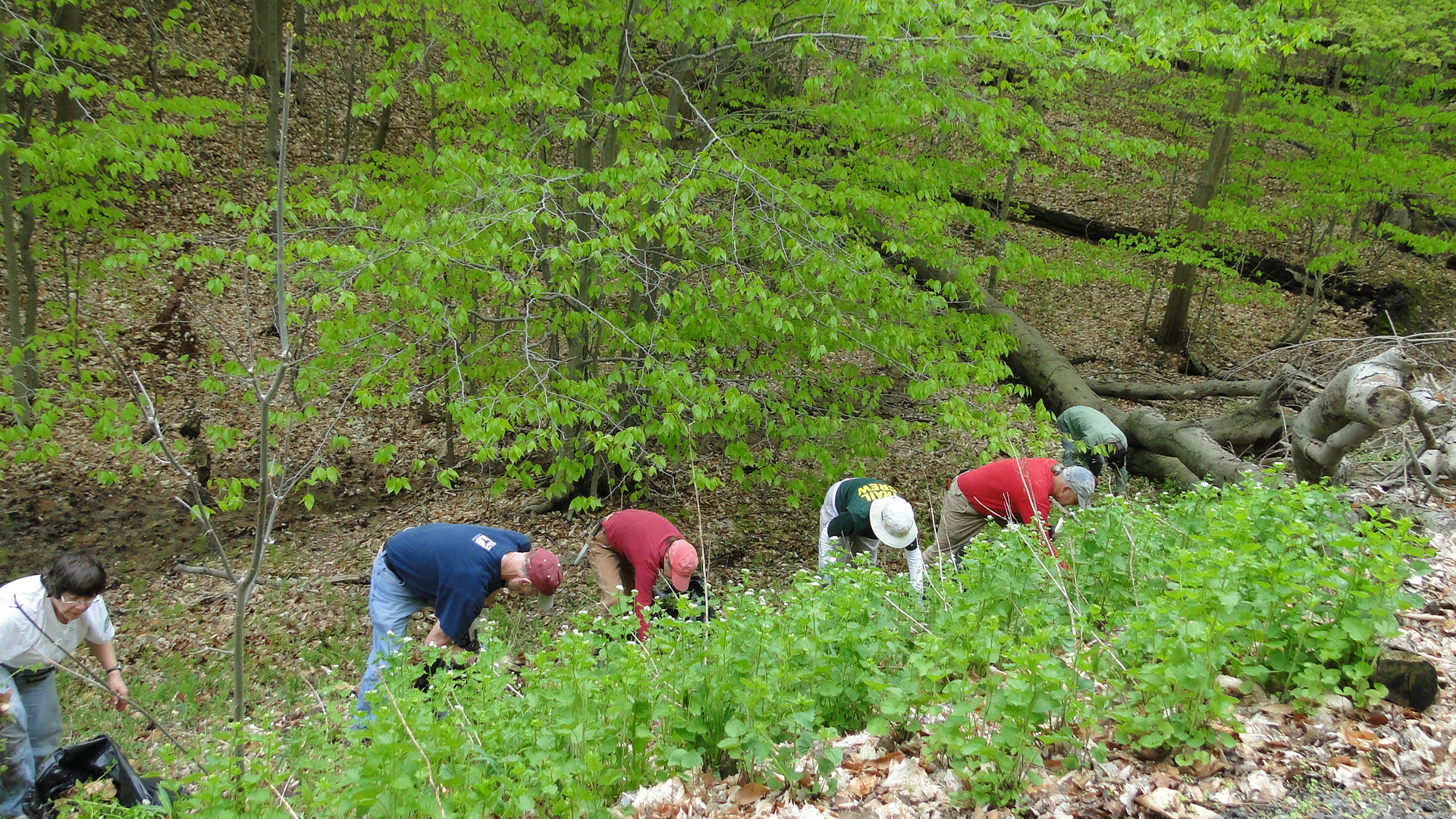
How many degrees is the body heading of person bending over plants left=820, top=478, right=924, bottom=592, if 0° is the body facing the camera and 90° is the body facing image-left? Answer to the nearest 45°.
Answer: approximately 315°

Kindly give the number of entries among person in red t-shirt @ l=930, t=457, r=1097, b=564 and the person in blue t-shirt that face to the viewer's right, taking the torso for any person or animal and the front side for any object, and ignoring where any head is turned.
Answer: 2

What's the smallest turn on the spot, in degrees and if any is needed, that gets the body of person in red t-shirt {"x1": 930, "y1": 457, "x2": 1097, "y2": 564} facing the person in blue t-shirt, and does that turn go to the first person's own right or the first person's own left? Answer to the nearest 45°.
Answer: approximately 135° to the first person's own right

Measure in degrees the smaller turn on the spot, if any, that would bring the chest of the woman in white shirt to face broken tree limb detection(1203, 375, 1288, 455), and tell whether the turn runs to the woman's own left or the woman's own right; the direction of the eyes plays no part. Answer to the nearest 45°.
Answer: approximately 45° to the woman's own left

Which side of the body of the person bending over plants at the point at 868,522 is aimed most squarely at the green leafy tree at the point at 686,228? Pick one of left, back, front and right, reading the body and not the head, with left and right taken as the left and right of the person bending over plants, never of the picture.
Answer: back

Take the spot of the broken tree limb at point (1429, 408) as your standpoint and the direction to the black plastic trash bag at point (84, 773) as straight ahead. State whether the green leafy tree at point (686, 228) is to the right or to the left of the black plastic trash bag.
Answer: right

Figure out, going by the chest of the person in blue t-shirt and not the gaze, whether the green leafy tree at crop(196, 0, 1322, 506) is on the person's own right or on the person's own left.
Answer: on the person's own left

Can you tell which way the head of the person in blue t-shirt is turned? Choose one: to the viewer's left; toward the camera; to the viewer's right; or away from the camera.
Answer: to the viewer's right

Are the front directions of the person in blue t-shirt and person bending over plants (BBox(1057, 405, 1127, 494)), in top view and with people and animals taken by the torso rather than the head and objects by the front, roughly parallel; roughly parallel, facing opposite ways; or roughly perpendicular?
roughly perpendicular

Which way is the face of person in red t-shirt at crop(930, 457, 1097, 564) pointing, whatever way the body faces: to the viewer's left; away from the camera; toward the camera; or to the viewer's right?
to the viewer's right

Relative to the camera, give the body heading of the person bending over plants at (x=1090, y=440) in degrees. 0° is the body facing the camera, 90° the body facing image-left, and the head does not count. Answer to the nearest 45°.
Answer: approximately 315°

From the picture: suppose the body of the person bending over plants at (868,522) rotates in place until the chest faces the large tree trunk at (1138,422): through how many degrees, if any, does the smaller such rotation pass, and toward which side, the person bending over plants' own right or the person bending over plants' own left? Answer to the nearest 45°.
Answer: approximately 90° to the person bending over plants' own left

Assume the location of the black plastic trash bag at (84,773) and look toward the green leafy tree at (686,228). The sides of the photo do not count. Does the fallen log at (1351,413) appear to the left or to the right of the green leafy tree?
right

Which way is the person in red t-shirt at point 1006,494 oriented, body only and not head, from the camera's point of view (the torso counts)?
to the viewer's right
